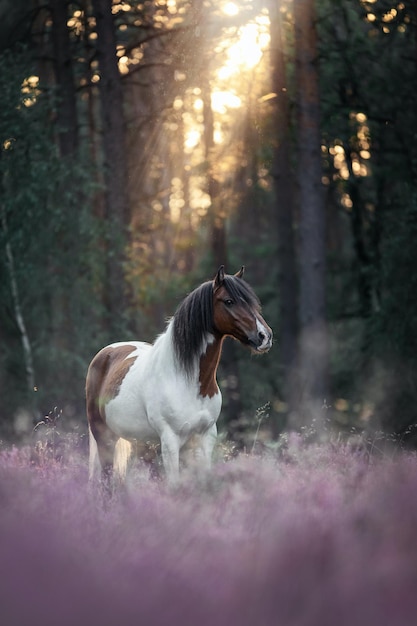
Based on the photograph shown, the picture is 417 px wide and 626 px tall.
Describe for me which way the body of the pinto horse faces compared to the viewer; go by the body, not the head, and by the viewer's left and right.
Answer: facing the viewer and to the right of the viewer
